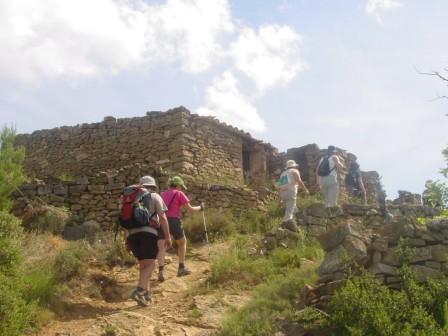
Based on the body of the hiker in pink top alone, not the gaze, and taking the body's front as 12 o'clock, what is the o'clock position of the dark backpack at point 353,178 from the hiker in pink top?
The dark backpack is roughly at 12 o'clock from the hiker in pink top.

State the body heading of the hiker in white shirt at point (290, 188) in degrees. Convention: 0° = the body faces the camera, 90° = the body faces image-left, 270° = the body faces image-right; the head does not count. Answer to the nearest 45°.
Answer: approximately 225°

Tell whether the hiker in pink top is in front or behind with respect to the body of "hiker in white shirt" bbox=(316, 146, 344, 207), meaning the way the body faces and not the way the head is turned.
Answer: behind

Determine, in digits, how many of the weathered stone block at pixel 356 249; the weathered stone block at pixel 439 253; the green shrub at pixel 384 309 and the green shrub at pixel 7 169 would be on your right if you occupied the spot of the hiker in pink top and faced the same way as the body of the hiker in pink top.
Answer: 3

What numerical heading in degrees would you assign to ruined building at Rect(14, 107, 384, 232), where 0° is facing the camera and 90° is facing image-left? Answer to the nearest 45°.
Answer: approximately 315°

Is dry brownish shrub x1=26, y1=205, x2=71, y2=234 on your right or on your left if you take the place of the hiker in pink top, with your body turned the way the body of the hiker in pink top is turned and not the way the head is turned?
on your left

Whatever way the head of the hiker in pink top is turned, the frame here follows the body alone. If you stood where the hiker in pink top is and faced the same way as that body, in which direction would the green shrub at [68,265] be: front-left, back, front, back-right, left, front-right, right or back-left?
back-left

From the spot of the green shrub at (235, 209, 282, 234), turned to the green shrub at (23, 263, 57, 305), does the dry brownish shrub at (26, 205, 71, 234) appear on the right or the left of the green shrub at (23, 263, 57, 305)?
right

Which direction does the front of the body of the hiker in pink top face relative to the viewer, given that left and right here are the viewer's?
facing away from the viewer and to the right of the viewer

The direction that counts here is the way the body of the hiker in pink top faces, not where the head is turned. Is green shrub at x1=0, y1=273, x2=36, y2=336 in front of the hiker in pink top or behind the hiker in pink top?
behind

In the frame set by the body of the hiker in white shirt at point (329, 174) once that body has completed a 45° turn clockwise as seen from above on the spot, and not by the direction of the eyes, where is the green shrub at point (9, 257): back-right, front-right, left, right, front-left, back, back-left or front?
back-right
